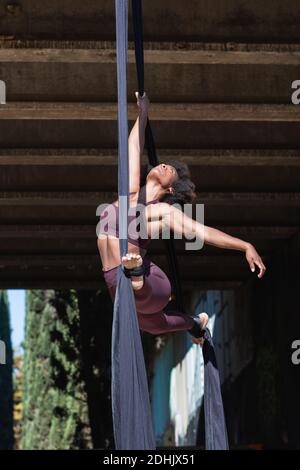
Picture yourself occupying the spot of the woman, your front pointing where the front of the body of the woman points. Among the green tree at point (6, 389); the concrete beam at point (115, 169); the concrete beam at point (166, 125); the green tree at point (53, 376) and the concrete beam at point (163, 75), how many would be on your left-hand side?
0

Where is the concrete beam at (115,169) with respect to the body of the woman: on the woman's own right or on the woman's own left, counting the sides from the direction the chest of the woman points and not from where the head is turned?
on the woman's own right

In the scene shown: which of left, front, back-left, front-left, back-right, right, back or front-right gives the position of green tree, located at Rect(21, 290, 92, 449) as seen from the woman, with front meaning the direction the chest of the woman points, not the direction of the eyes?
right

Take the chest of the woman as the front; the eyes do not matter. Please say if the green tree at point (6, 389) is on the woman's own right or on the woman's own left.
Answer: on the woman's own right

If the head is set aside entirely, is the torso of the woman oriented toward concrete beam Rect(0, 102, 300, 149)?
no

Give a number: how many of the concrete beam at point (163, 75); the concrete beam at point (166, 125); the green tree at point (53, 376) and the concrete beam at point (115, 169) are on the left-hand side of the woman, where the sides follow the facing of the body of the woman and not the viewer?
0
